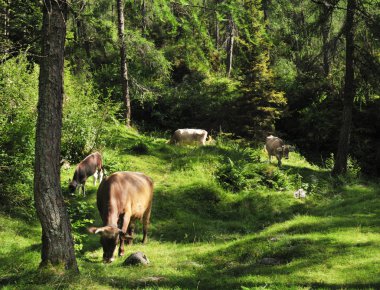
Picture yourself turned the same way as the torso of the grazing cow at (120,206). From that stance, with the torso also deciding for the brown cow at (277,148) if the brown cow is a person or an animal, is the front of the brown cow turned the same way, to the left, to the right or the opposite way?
to the left

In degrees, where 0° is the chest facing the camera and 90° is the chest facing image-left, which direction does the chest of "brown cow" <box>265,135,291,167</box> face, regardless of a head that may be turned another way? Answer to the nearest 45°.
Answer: approximately 315°

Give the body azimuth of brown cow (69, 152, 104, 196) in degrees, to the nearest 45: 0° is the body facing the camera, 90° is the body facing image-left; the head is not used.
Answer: approximately 45°

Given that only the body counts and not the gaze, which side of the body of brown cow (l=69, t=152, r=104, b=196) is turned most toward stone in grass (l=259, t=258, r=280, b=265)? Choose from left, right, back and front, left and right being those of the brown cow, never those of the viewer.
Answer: left

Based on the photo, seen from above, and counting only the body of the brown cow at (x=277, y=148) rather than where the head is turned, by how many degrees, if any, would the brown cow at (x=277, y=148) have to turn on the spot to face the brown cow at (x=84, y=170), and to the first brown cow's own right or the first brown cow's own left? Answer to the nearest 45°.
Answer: approximately 90° to the first brown cow's own right
